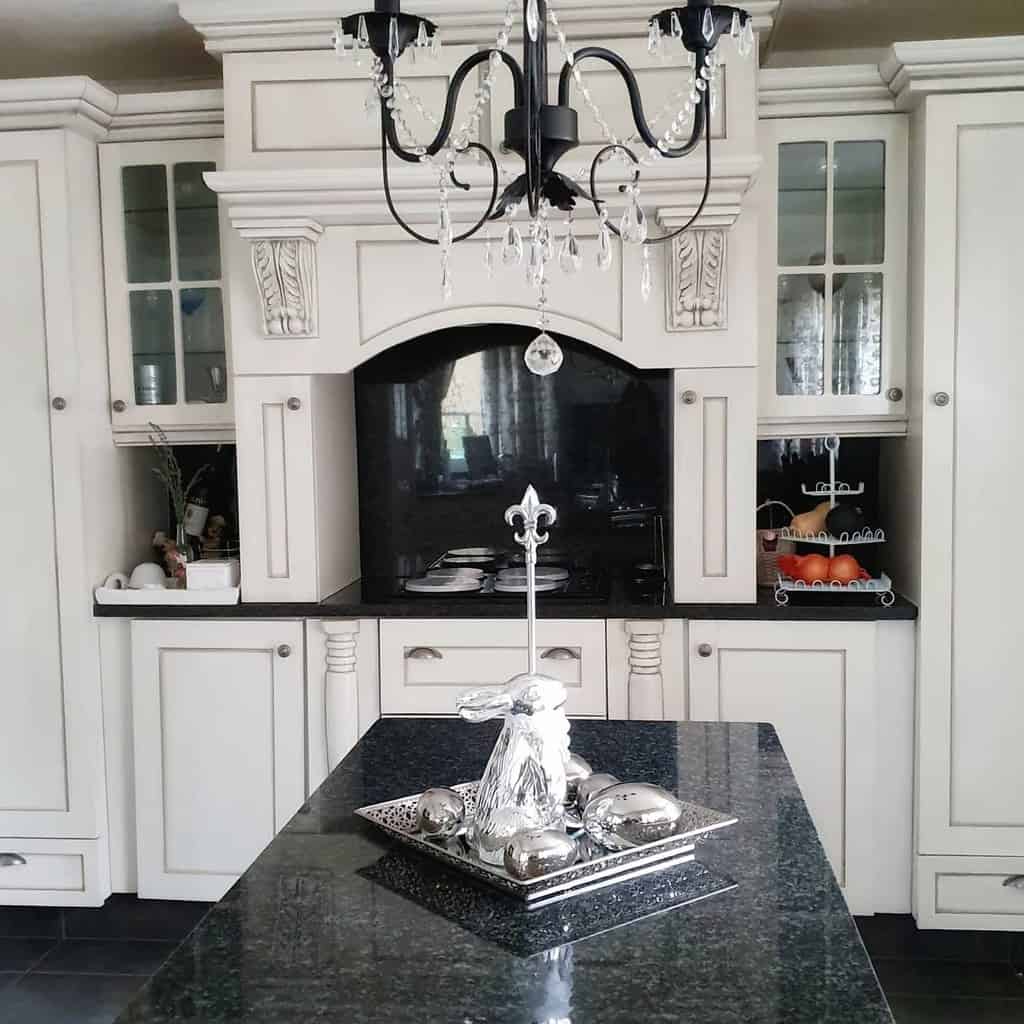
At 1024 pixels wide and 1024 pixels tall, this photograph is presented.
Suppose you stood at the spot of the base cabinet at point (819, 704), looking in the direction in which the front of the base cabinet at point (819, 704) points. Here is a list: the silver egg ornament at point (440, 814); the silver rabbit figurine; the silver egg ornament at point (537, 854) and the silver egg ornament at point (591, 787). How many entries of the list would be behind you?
0

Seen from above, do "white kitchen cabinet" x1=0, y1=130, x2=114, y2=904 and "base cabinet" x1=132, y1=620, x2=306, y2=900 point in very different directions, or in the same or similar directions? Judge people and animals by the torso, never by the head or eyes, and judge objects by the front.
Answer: same or similar directions

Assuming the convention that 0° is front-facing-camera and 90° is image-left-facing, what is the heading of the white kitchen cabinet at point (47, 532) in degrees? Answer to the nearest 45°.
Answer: approximately 0°

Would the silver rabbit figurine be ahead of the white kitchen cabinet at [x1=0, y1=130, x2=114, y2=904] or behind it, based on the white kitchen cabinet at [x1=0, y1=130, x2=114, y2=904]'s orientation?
ahead

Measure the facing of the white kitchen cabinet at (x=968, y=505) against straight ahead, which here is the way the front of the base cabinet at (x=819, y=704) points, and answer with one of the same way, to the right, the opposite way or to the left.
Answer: the same way

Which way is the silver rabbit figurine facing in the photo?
to the viewer's right

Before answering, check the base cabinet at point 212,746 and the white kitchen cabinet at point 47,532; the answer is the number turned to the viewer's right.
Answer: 0

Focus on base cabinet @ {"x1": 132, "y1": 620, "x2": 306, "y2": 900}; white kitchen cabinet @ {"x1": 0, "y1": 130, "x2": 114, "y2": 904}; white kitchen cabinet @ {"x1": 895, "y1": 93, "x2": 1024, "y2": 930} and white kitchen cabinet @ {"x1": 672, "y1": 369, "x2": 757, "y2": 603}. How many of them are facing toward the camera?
4

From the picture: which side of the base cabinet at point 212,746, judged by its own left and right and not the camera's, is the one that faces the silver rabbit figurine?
front

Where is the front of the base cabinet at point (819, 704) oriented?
toward the camera

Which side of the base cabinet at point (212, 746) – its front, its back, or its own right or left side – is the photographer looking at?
front

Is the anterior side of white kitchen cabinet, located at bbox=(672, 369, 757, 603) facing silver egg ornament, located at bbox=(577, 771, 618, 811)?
yes

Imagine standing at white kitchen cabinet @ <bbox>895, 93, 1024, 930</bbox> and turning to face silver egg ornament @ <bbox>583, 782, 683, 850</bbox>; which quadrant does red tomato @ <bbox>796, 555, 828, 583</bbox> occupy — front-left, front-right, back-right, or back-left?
front-right

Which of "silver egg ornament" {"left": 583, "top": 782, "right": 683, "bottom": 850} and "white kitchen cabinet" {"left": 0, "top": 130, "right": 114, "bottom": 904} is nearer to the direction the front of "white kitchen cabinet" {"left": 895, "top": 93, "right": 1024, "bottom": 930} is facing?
the silver egg ornament

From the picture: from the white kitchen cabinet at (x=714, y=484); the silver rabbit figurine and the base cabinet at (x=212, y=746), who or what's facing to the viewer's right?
the silver rabbit figurine
